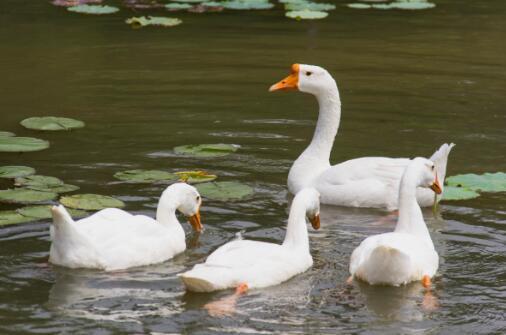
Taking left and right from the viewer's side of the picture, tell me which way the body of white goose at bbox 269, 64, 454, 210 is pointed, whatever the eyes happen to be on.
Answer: facing to the left of the viewer

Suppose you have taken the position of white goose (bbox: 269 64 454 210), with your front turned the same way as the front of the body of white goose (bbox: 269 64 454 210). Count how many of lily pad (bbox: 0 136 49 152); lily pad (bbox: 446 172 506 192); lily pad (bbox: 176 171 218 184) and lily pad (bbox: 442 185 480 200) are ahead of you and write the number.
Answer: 2

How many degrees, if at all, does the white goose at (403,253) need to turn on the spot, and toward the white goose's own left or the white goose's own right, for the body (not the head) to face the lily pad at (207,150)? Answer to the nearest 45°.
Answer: approximately 90° to the white goose's own left

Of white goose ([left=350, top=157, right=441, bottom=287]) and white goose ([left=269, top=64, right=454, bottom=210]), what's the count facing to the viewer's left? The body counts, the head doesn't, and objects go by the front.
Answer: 1

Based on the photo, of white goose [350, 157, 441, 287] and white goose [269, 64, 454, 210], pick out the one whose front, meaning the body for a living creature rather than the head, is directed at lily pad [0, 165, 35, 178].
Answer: white goose [269, 64, 454, 210]

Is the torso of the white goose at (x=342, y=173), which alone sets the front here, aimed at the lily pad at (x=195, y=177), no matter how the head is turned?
yes

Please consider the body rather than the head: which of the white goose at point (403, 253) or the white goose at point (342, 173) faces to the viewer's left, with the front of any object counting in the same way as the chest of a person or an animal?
the white goose at point (342, 173)

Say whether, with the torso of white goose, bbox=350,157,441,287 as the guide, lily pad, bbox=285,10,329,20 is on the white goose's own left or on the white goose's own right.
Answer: on the white goose's own left

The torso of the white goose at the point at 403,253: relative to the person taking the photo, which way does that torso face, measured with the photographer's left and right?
facing away from the viewer and to the right of the viewer

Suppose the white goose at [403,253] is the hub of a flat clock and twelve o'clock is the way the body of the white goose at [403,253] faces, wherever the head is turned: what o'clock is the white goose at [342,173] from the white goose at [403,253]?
the white goose at [342,173] is roughly at 10 o'clock from the white goose at [403,253].

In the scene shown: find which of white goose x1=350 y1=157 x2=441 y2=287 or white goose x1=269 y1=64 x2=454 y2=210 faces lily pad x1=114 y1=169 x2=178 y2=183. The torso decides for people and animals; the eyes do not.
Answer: white goose x1=269 y1=64 x2=454 y2=210

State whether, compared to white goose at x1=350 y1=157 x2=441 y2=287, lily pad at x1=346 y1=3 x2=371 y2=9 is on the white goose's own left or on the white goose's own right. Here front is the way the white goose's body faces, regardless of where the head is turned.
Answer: on the white goose's own left
